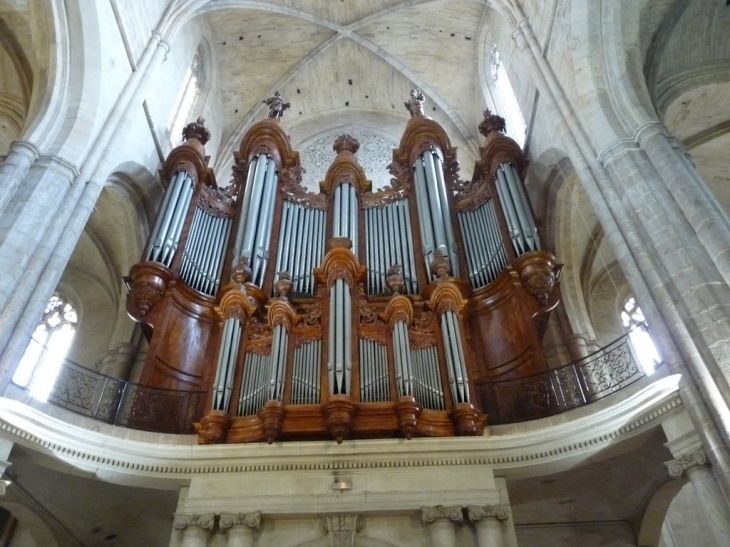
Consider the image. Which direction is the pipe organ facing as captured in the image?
toward the camera
